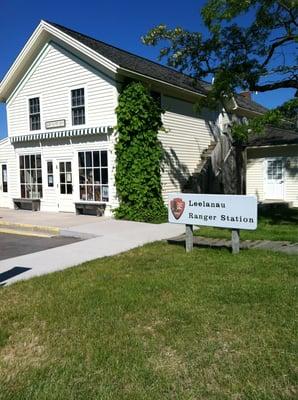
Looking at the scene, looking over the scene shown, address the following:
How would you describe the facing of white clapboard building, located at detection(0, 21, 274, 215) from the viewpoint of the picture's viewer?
facing the viewer and to the left of the viewer
